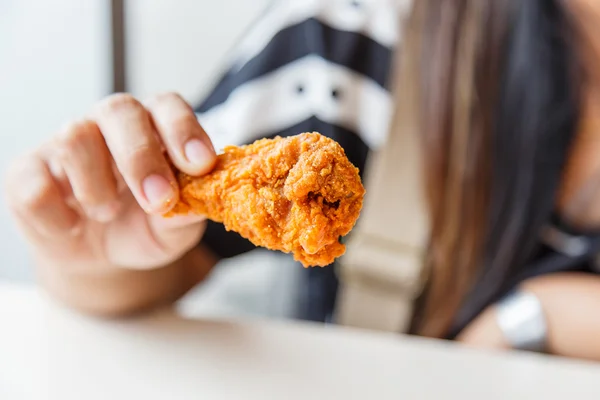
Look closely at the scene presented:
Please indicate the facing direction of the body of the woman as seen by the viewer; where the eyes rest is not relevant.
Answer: toward the camera
